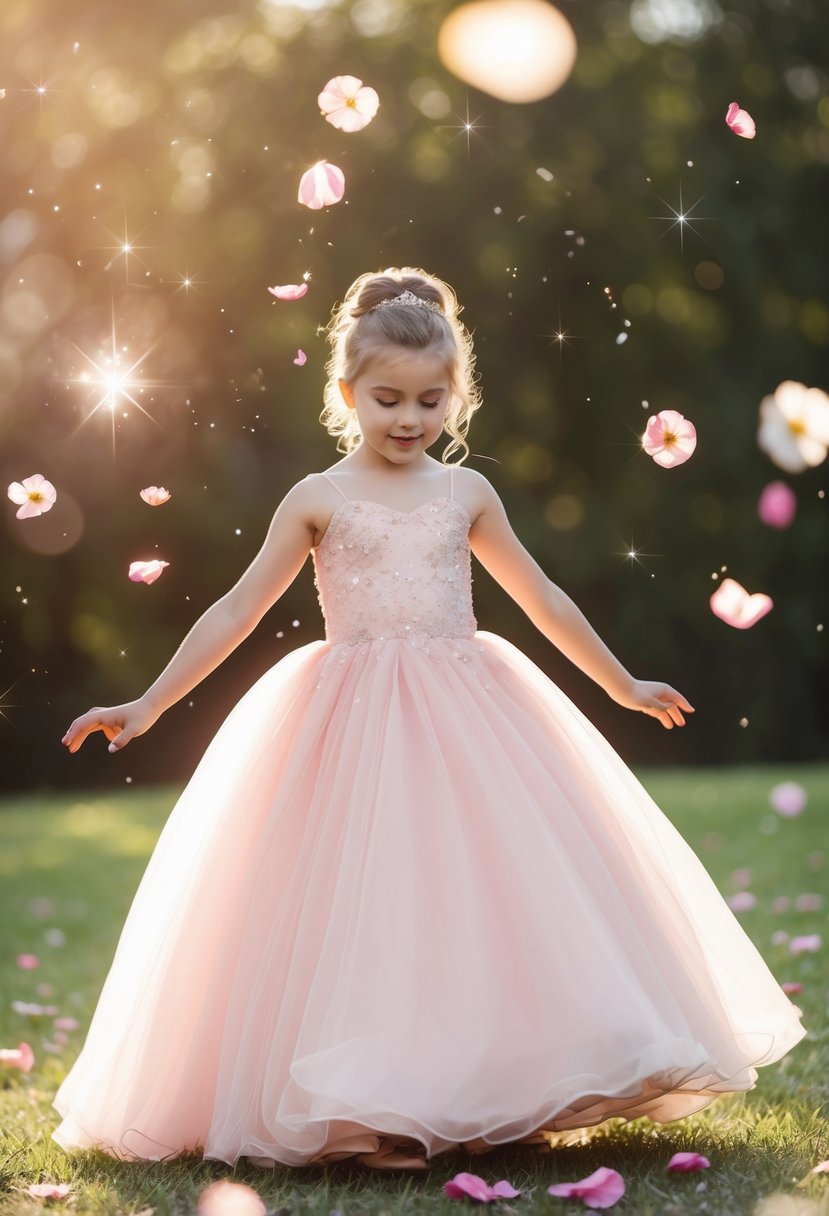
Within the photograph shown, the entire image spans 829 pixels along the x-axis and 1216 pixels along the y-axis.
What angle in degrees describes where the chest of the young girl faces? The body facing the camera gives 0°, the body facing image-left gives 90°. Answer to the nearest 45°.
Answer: approximately 0°

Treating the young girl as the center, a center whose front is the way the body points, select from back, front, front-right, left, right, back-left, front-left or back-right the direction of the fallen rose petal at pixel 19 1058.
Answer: back-right

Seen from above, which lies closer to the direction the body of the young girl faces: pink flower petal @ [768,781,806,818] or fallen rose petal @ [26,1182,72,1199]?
the fallen rose petal

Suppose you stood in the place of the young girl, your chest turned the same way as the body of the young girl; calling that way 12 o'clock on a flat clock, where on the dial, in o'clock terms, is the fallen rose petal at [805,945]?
The fallen rose petal is roughly at 7 o'clock from the young girl.

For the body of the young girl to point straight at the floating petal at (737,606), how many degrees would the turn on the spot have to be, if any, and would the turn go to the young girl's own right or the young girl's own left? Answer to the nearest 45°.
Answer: approximately 135° to the young girl's own left

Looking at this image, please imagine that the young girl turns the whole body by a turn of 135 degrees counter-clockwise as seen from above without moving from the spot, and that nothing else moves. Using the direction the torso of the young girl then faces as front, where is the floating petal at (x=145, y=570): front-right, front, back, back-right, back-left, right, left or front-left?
left

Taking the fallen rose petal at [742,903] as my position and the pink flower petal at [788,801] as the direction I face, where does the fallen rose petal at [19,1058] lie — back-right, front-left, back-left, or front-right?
back-left
